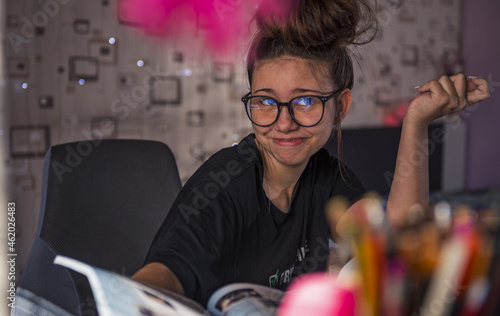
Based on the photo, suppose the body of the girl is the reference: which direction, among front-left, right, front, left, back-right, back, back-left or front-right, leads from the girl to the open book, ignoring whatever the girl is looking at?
front-right

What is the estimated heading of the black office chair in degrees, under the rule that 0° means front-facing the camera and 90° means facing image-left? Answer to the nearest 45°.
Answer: approximately 315°
